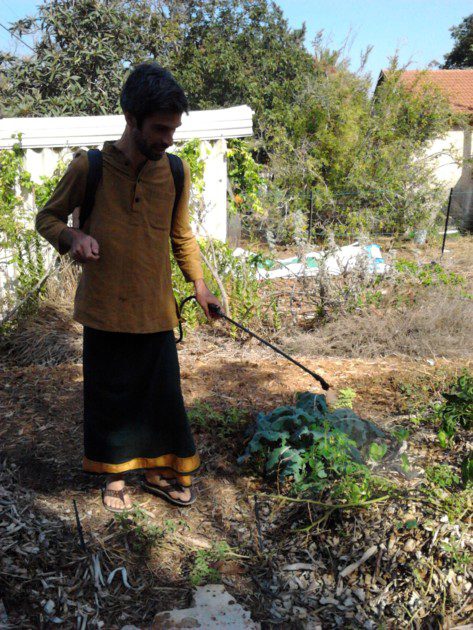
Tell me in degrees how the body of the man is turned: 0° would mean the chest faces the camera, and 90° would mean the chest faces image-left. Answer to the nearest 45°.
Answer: approximately 315°

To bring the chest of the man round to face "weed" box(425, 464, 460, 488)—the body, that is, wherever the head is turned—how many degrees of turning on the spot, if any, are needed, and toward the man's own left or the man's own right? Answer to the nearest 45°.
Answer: approximately 45° to the man's own left

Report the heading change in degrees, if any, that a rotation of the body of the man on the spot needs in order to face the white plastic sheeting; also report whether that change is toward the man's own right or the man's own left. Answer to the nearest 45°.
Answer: approximately 90° to the man's own left

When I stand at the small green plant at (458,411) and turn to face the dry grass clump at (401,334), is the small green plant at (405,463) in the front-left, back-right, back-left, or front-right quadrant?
back-left

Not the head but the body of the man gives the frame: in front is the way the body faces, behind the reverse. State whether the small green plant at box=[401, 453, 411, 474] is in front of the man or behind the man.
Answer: in front

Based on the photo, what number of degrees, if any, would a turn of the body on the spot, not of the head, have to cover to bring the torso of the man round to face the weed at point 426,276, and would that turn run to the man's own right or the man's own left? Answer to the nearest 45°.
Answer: approximately 90° to the man's own left

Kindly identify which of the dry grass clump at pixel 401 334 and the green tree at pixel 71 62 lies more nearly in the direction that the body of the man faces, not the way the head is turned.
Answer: the dry grass clump

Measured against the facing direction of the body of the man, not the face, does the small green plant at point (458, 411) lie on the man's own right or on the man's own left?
on the man's own left

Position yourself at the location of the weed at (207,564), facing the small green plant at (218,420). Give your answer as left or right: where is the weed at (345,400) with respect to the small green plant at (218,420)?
right

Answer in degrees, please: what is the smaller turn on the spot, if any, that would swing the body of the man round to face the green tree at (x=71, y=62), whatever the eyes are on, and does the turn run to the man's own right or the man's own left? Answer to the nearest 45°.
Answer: approximately 135° to the man's own left
